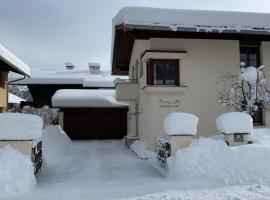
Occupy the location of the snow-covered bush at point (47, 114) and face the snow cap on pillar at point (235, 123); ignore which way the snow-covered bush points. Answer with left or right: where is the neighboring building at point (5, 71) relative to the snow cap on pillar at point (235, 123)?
right

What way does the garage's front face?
toward the camera

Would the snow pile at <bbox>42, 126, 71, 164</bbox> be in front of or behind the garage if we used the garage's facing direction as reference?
in front

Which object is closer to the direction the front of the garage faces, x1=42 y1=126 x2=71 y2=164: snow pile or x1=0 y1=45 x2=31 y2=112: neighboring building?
the snow pile

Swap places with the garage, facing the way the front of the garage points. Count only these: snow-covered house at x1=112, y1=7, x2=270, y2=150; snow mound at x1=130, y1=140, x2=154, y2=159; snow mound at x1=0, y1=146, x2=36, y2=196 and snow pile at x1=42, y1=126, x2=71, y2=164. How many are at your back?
0

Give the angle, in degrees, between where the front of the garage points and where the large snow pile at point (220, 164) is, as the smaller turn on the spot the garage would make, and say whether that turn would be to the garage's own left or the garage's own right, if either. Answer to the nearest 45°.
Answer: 0° — it already faces it

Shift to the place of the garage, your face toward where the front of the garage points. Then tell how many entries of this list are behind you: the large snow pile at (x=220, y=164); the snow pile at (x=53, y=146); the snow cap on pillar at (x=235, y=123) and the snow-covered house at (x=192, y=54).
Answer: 0

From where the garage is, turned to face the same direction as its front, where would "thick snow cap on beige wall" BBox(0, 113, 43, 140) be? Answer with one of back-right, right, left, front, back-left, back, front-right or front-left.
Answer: front

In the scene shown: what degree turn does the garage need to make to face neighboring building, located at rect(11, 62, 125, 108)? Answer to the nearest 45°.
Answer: approximately 135° to its right
